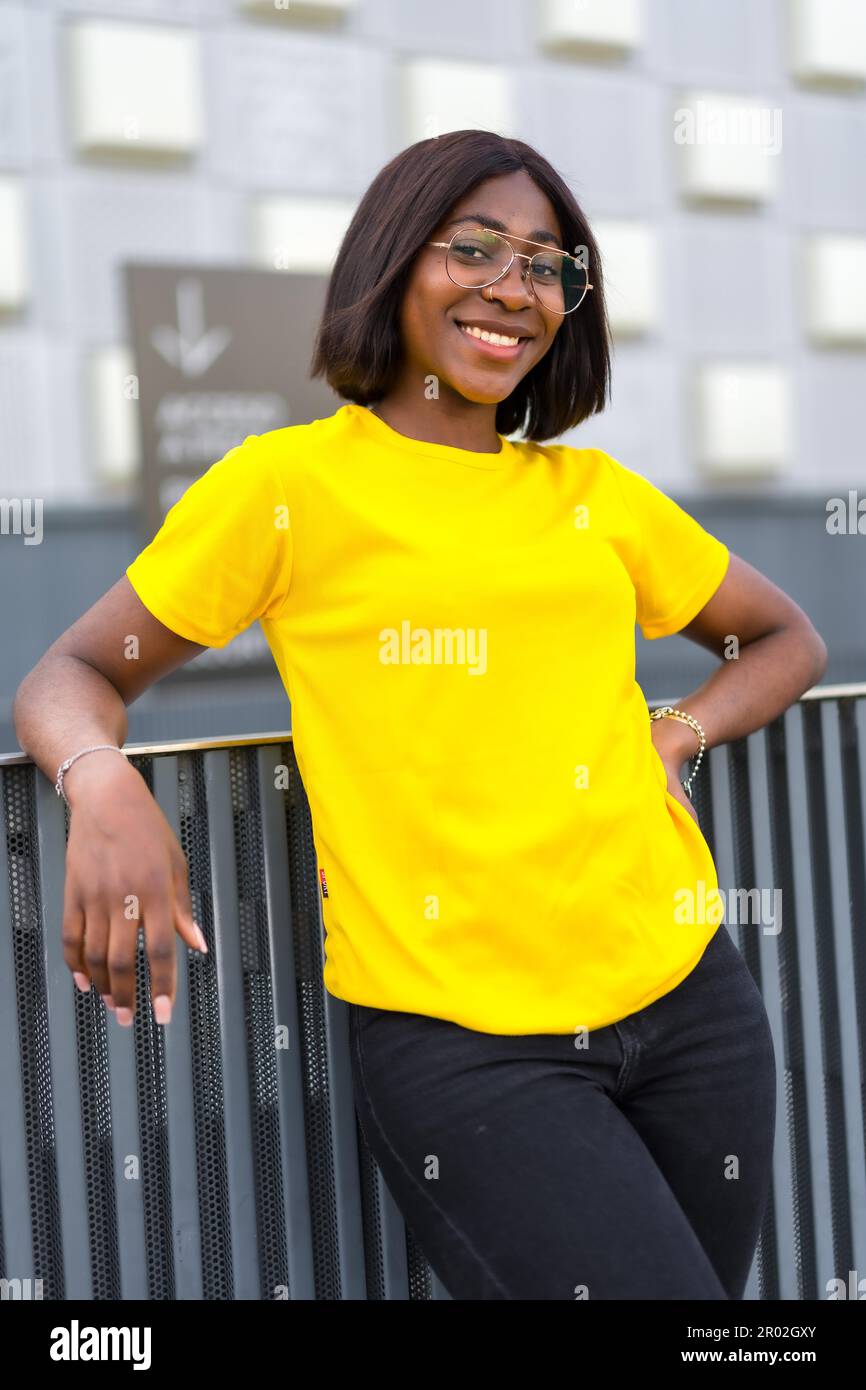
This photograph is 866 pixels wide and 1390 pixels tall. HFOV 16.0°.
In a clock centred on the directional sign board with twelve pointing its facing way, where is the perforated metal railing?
The perforated metal railing is roughly at 12 o'clock from the directional sign board.

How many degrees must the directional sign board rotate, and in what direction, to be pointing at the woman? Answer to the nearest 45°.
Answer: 0° — it already faces them

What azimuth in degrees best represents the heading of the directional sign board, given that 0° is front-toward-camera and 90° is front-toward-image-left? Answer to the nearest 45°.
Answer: approximately 0°
